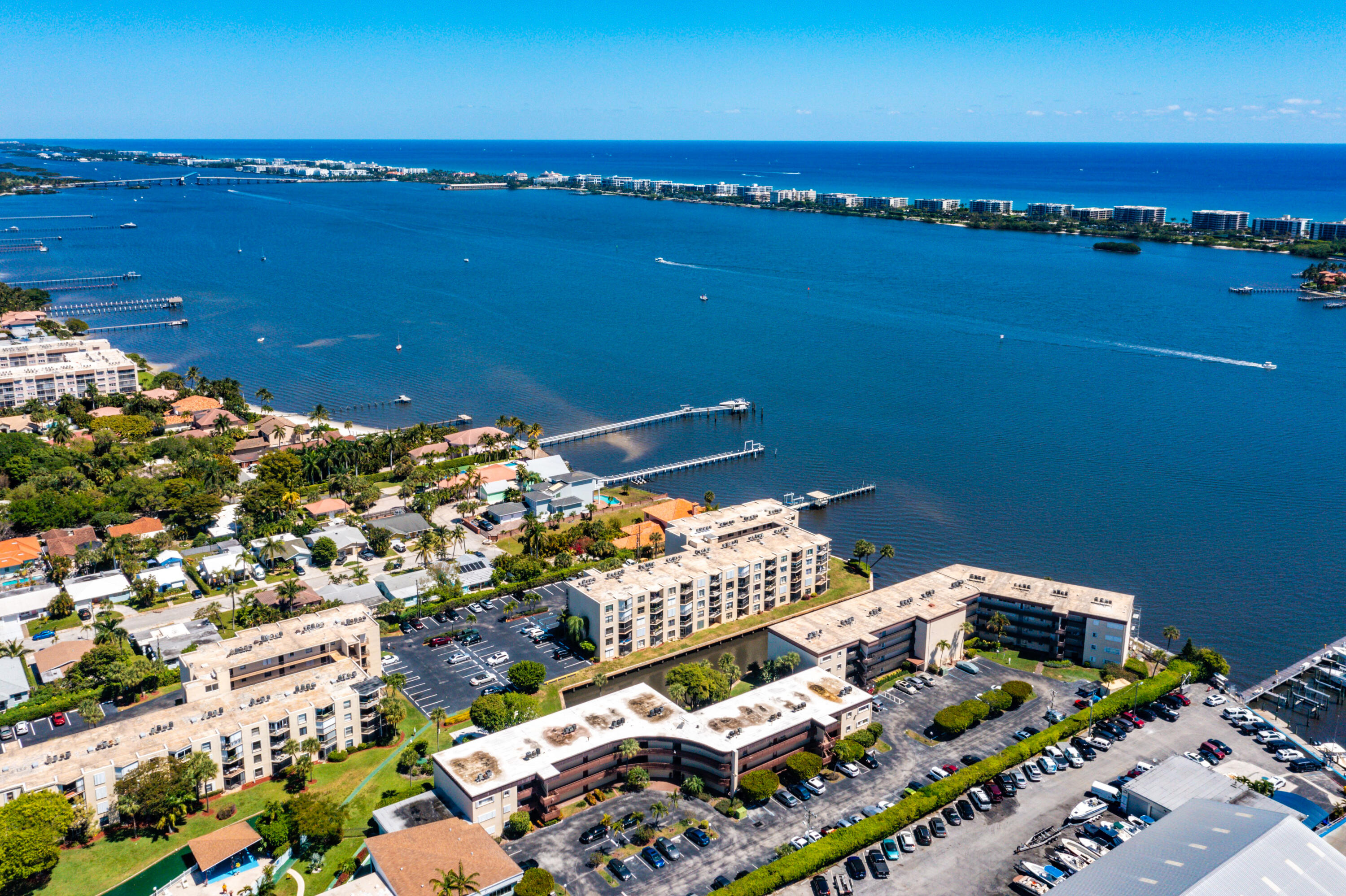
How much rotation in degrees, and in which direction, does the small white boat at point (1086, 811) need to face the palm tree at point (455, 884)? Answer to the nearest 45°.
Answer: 0° — it already faces it

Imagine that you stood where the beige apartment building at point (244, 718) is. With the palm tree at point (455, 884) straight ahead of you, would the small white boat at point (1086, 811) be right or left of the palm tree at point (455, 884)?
left

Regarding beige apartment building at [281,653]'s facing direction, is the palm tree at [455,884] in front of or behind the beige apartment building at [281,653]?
in front

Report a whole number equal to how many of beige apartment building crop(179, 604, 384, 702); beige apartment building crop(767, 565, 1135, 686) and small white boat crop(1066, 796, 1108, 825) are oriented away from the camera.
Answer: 0

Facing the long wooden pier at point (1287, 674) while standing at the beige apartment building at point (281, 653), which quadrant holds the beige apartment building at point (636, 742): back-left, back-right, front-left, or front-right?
front-right

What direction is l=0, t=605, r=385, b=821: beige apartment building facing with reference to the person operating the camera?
facing the viewer and to the right of the viewer

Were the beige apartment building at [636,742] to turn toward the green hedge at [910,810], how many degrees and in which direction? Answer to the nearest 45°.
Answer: approximately 45° to its left

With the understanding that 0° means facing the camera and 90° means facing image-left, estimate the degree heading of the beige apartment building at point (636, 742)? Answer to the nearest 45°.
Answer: approximately 315°

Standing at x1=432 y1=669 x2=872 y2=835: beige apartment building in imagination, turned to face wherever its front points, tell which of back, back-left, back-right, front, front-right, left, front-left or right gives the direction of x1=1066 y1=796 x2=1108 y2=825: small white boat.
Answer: front-left

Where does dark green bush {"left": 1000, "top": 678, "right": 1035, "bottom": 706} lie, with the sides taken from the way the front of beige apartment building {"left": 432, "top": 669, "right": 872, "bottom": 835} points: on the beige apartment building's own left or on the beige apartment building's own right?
on the beige apartment building's own left

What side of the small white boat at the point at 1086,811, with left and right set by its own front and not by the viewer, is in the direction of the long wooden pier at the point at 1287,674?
back

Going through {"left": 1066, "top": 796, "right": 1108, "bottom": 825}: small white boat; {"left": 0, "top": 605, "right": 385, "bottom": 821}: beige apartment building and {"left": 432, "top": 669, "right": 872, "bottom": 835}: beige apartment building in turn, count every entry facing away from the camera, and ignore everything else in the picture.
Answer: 0
